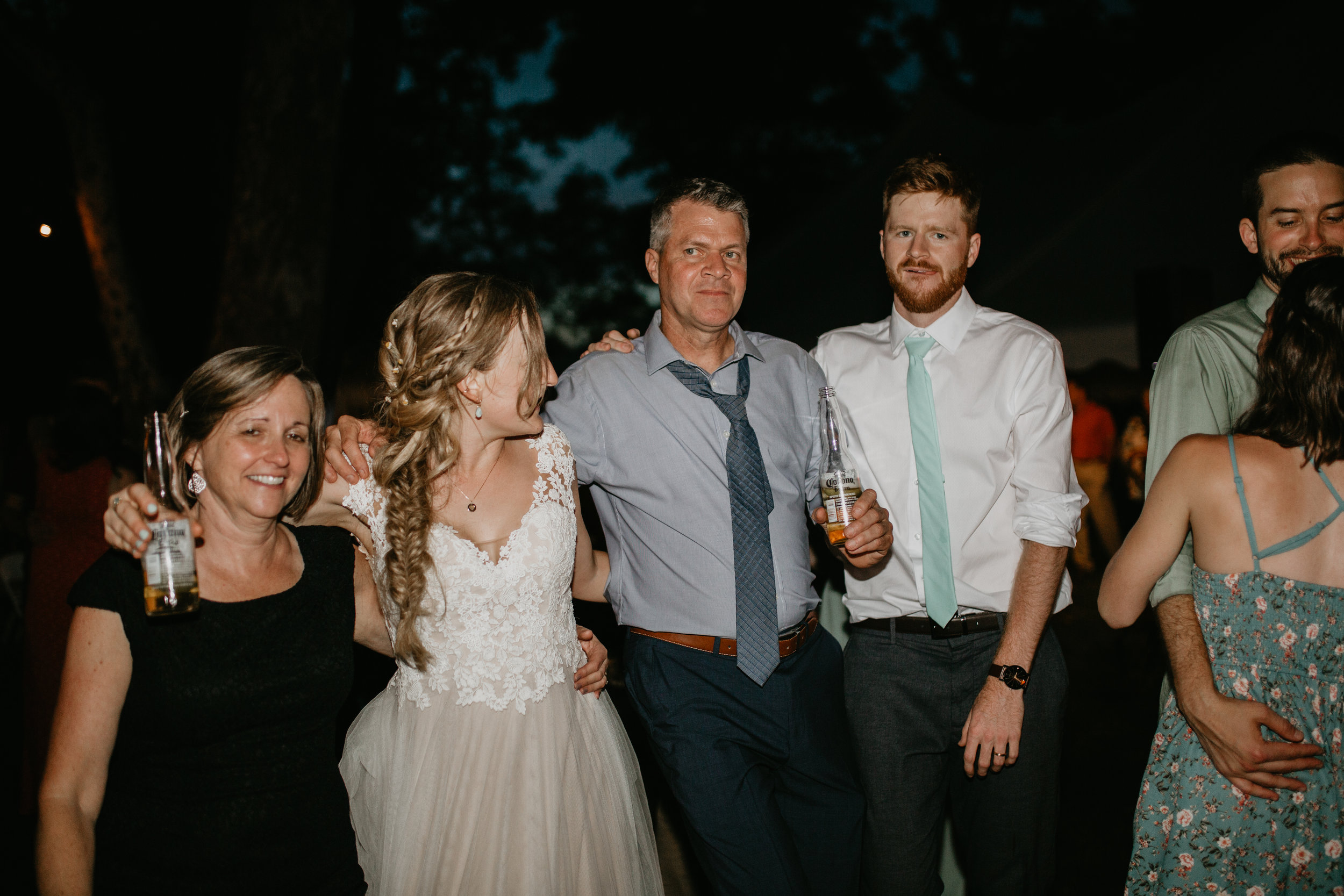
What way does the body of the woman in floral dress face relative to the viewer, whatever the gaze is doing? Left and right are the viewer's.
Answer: facing away from the viewer

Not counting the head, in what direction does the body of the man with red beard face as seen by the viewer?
toward the camera

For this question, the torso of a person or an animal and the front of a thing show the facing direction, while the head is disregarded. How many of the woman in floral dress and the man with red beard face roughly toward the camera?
1

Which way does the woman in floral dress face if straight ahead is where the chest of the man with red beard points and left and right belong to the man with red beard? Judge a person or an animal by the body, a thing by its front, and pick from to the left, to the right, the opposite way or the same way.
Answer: the opposite way

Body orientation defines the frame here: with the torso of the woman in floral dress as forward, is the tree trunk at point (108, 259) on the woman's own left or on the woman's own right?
on the woman's own left

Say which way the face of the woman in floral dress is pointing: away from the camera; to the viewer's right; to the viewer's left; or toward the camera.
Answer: away from the camera

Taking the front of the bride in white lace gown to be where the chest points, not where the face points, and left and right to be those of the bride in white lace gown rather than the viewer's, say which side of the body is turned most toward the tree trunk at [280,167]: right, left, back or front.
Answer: back

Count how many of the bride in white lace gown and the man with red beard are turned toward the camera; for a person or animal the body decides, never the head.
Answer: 2

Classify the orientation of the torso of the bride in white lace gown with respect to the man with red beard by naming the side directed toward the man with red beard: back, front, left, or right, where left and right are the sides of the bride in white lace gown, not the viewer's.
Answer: left

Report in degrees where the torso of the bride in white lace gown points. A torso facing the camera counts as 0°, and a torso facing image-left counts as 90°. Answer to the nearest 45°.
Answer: approximately 0°

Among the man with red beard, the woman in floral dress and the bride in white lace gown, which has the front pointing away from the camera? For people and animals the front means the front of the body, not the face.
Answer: the woman in floral dress

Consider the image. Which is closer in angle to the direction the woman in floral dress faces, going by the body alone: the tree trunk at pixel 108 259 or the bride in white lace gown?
the tree trunk
